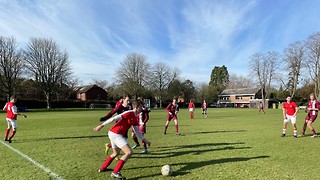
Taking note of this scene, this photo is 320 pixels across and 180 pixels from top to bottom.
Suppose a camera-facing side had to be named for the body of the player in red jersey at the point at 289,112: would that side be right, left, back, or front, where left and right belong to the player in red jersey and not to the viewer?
front

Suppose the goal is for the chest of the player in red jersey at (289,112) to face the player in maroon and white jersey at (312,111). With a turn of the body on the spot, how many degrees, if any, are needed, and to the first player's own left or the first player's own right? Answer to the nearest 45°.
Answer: approximately 90° to the first player's own left
